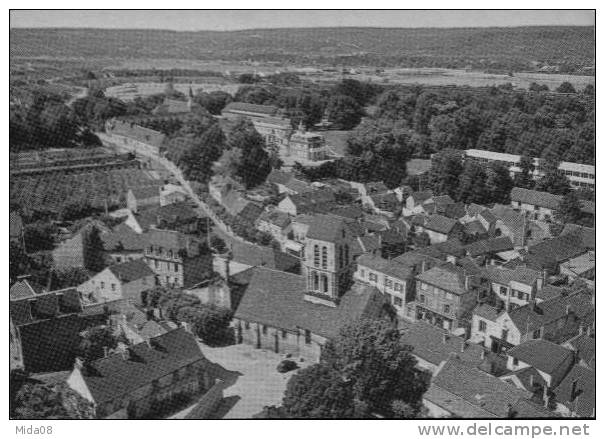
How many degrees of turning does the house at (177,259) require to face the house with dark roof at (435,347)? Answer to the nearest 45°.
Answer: approximately 90° to its left

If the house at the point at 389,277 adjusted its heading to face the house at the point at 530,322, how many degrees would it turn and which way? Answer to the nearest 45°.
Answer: approximately 90° to its left

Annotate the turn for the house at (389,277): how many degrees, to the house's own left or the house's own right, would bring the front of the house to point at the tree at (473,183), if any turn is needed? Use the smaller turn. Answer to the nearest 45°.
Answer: approximately 180°

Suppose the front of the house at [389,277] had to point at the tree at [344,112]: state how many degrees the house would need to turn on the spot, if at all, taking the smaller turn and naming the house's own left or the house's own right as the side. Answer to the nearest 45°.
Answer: approximately 135° to the house's own right

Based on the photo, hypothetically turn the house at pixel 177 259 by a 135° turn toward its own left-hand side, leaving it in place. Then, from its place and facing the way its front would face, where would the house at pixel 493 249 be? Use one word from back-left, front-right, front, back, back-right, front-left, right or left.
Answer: front

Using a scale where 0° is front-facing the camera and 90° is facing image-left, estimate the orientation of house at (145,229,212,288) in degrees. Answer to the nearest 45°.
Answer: approximately 45°

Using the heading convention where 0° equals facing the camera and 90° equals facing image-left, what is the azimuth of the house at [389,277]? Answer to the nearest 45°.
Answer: approximately 45°

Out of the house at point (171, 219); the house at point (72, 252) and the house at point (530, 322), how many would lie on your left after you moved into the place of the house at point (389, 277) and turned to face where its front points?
1

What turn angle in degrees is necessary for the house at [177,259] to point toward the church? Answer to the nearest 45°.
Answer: approximately 90° to its left
